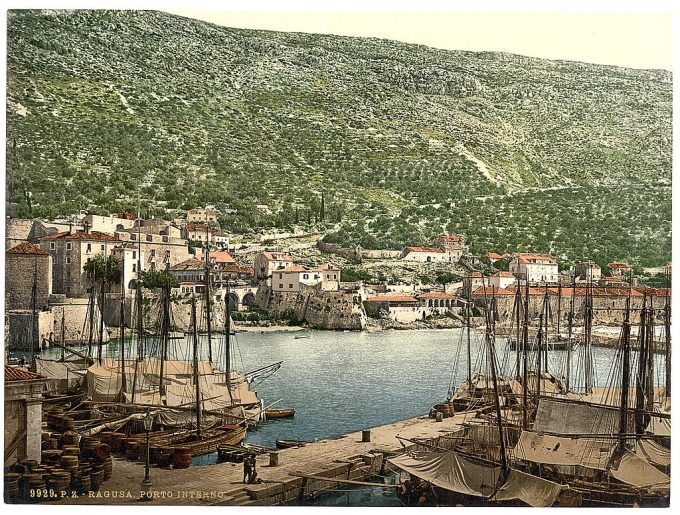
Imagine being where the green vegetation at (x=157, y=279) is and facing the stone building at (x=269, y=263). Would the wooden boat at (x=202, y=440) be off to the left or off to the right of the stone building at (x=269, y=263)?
right

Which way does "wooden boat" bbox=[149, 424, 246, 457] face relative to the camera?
to the viewer's right

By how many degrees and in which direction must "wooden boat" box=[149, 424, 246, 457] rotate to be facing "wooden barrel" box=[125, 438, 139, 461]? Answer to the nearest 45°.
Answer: approximately 135° to its right

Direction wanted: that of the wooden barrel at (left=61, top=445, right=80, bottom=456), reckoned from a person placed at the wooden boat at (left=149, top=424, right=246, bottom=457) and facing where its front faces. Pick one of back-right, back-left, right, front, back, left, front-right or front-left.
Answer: back-right

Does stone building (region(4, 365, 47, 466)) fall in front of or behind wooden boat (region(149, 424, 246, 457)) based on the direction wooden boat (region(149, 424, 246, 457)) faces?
behind

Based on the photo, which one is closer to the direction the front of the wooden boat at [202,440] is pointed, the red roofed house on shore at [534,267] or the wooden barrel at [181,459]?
the red roofed house on shore

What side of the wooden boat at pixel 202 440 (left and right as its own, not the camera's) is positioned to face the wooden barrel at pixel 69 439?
back

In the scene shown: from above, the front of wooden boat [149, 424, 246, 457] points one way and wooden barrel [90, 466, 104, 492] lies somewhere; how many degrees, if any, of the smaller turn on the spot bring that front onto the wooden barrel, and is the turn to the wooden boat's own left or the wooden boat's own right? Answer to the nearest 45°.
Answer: approximately 135° to the wooden boat's own right

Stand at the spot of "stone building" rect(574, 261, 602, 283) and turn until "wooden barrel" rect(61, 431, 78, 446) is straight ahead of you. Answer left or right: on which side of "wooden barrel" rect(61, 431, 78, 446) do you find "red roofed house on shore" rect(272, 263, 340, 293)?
right

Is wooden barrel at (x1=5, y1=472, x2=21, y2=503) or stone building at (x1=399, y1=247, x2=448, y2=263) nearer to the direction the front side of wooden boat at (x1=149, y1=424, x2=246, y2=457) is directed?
the stone building
